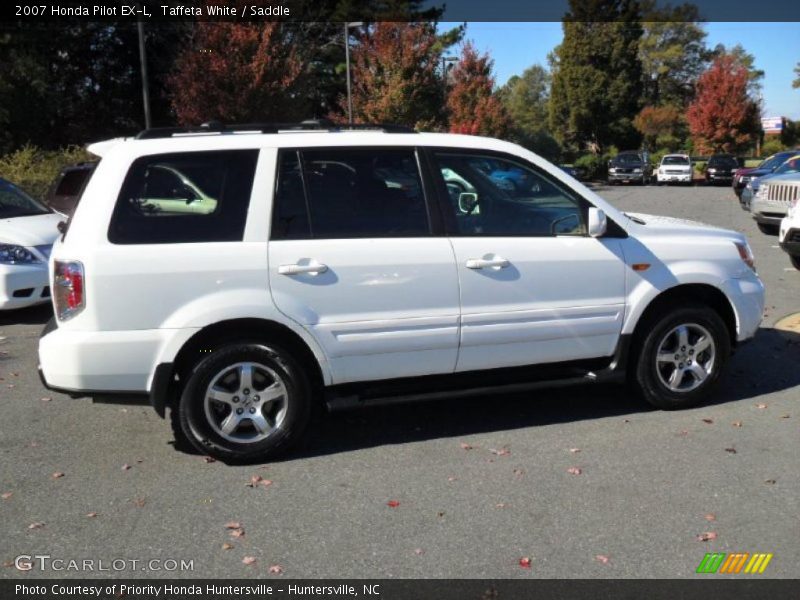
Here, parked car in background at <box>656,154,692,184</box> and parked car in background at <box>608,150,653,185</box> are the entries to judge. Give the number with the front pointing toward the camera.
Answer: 2

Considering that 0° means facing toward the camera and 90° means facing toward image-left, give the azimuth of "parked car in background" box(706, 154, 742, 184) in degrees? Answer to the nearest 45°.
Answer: approximately 0°

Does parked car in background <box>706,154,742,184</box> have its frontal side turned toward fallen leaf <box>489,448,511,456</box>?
yes

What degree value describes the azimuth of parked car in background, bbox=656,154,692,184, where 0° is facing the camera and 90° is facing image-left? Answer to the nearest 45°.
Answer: approximately 0°

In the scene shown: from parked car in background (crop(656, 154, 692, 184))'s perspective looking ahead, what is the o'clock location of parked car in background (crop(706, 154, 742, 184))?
parked car in background (crop(706, 154, 742, 184)) is roughly at 9 o'clock from parked car in background (crop(656, 154, 692, 184)).

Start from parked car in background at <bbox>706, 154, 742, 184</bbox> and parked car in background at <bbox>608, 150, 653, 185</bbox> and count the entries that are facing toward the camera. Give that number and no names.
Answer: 2

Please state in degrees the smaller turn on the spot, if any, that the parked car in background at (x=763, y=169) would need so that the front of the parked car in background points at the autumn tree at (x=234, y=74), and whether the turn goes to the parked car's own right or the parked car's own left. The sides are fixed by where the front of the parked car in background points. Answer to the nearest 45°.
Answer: approximately 45° to the parked car's own right

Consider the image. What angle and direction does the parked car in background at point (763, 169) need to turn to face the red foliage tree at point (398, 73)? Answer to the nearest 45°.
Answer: approximately 45° to its right

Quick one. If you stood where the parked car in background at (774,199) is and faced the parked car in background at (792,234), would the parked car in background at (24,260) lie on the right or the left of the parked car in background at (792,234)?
right
